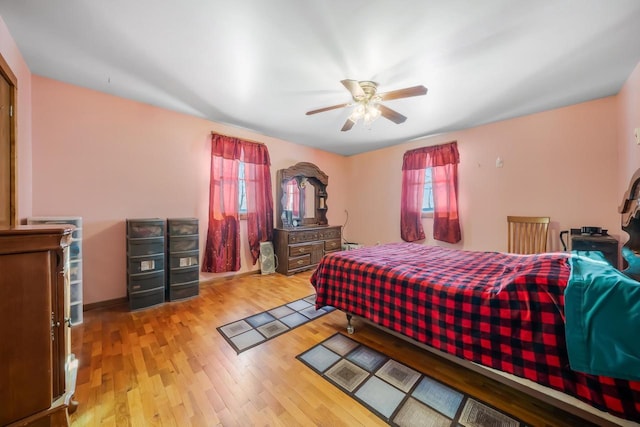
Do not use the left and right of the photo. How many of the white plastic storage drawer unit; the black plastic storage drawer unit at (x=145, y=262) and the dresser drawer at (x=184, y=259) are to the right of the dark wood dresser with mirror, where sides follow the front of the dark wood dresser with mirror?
3

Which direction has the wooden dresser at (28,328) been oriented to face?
to the viewer's right

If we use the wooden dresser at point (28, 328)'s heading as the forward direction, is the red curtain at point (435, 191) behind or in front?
in front

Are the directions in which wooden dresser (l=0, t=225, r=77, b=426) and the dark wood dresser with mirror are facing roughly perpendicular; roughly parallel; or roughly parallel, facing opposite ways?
roughly perpendicular

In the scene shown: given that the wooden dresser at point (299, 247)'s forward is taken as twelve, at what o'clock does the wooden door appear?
The wooden door is roughly at 3 o'clock from the wooden dresser.

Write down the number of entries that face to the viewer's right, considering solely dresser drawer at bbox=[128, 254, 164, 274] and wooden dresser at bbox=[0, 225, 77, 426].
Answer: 1

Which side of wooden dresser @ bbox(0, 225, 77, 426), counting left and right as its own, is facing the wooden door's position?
left

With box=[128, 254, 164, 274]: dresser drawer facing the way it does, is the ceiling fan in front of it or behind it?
in front

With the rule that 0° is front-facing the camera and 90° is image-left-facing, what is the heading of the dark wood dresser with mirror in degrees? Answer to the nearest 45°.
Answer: approximately 315°
